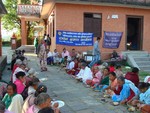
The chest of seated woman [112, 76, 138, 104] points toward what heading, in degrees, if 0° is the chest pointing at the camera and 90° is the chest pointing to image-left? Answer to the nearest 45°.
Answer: approximately 90°

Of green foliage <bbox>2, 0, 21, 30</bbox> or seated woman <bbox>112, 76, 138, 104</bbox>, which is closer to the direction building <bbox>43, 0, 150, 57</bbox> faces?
the seated woman

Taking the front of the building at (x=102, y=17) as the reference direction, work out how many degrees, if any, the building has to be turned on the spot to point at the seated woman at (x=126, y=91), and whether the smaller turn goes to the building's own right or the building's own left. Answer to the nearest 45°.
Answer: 0° — it already faces them

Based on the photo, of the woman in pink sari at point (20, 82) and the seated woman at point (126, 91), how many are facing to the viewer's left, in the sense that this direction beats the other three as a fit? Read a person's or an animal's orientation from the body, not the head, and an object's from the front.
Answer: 1

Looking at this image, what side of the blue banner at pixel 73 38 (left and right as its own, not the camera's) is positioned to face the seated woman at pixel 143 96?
front

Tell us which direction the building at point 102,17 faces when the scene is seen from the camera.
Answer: facing the viewer

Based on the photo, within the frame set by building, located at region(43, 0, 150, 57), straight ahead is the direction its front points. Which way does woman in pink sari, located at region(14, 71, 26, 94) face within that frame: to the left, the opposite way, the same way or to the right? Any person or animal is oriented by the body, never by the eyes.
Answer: to the left

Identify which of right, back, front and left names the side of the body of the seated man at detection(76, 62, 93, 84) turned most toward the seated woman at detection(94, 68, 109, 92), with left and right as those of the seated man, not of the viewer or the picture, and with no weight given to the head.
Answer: left

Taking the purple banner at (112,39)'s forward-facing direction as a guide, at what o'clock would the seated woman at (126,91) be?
The seated woman is roughly at 12 o'clock from the purple banner.

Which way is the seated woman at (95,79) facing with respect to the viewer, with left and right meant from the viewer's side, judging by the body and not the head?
facing the viewer and to the left of the viewer

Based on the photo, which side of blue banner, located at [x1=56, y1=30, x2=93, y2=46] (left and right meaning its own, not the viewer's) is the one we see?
front

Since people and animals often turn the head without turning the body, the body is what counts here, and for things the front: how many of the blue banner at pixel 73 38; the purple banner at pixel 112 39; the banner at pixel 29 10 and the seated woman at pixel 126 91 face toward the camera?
3

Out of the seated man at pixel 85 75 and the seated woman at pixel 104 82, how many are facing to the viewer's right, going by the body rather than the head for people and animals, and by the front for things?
0

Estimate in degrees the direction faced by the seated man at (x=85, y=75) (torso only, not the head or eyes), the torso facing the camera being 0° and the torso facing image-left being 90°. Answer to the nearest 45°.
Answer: approximately 45°

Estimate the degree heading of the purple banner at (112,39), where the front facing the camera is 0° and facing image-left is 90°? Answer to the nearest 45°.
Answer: approximately 0°

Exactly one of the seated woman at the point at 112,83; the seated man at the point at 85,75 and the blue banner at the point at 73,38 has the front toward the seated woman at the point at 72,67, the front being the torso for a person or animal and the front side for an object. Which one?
the blue banner

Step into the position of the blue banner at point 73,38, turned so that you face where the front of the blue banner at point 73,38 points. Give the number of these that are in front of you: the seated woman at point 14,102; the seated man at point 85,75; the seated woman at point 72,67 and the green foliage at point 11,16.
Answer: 3
